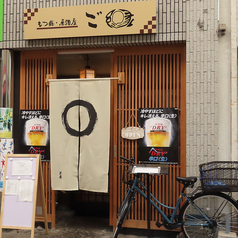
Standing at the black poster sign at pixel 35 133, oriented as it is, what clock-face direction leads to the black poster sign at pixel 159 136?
the black poster sign at pixel 159 136 is roughly at 10 o'clock from the black poster sign at pixel 35 133.

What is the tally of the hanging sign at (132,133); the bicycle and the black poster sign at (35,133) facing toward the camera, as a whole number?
2

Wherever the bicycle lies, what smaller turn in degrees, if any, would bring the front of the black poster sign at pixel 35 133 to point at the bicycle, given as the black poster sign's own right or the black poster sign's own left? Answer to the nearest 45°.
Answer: approximately 45° to the black poster sign's own left

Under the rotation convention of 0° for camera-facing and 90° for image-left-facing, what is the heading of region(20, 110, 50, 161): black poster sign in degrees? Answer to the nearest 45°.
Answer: approximately 0°

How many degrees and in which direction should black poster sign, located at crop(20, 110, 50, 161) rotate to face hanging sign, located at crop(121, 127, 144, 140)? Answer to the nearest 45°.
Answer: approximately 45° to its left

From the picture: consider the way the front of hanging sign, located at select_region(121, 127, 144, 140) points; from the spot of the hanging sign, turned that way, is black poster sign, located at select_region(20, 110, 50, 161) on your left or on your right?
on your right
